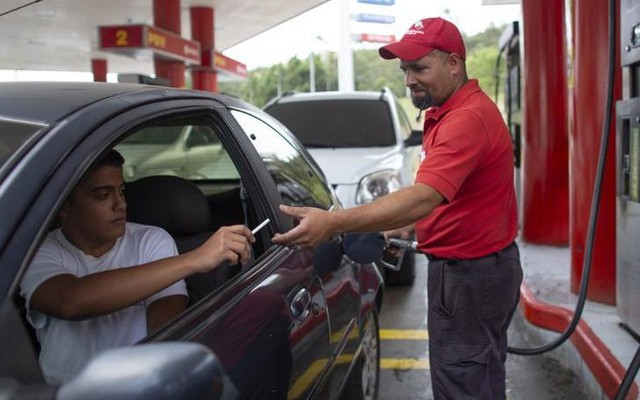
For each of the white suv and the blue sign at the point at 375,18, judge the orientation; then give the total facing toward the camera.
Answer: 2

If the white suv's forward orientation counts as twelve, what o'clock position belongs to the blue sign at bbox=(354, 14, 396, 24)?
The blue sign is roughly at 6 o'clock from the white suv.

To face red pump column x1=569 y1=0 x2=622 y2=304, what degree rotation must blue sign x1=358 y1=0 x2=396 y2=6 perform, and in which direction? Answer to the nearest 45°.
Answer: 0° — it already faces it

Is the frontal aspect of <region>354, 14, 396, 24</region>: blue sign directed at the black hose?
yes

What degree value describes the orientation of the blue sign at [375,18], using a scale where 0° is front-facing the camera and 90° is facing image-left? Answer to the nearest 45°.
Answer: approximately 0°

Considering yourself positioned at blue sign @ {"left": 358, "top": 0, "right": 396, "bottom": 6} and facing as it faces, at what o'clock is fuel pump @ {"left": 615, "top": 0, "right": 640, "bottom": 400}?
The fuel pump is roughly at 12 o'clock from the blue sign.

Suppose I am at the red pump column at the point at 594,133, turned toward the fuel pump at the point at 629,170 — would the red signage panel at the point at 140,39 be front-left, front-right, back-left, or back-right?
back-right
